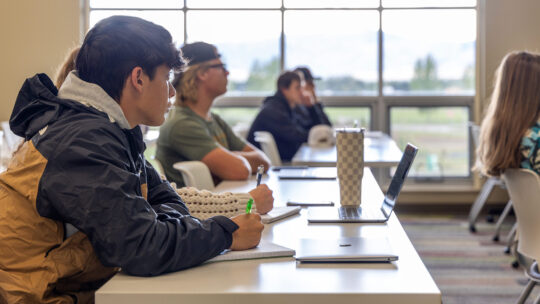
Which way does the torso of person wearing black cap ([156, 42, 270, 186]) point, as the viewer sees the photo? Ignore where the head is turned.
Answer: to the viewer's right

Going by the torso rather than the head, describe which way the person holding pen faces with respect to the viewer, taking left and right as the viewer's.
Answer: facing to the right of the viewer

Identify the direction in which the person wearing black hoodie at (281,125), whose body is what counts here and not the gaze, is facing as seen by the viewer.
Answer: to the viewer's right

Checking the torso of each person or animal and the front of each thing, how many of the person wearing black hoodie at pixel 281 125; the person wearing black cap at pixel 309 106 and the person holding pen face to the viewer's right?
3

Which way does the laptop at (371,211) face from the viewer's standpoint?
to the viewer's left

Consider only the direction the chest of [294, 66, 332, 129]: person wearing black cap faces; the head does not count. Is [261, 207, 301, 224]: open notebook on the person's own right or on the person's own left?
on the person's own right

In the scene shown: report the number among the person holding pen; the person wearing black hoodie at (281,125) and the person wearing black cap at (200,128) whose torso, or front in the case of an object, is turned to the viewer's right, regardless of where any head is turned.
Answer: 3

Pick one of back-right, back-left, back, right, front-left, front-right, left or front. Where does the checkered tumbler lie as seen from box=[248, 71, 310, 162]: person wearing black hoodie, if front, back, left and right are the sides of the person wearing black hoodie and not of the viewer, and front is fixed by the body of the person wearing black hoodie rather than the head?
right

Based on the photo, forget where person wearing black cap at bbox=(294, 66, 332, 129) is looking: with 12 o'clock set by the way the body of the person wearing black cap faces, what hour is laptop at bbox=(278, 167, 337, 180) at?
The laptop is roughly at 3 o'clock from the person wearing black cap.

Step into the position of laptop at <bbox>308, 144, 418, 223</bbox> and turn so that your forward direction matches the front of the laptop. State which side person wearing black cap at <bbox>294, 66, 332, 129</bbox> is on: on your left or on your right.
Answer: on your right

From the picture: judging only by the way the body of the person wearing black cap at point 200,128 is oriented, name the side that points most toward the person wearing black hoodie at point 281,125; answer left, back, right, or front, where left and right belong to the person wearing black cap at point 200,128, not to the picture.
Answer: left

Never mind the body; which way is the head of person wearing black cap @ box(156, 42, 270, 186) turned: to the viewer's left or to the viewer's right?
to the viewer's right

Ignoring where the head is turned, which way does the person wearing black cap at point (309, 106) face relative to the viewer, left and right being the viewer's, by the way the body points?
facing to the right of the viewer

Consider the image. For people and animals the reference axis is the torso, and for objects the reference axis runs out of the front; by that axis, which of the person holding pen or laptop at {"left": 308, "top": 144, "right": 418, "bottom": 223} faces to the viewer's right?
the person holding pen
